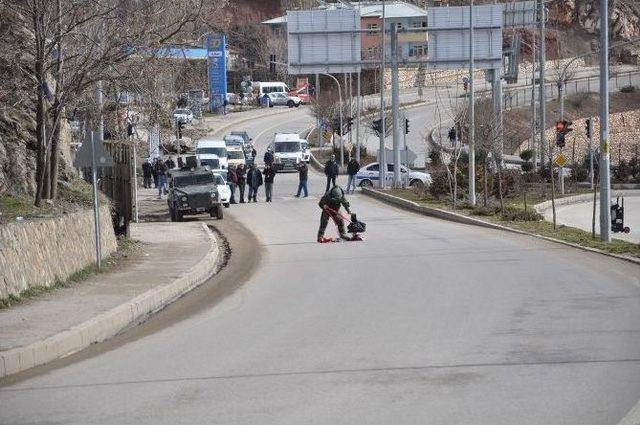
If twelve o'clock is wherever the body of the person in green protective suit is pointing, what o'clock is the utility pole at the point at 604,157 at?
The utility pole is roughly at 11 o'clock from the person in green protective suit.

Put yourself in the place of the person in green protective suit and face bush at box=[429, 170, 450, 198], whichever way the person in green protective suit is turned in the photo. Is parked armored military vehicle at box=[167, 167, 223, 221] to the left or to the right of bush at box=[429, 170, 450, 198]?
left

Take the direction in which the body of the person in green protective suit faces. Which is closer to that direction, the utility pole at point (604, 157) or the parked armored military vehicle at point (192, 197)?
the utility pole

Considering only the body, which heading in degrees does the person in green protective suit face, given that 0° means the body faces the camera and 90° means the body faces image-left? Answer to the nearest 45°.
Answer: approximately 315°

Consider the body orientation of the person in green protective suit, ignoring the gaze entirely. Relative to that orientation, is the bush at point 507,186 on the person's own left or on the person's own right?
on the person's own left

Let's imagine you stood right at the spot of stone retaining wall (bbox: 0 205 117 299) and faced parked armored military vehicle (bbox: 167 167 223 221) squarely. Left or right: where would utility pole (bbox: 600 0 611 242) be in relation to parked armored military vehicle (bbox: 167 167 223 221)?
right
